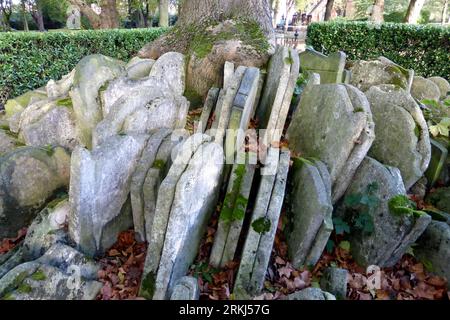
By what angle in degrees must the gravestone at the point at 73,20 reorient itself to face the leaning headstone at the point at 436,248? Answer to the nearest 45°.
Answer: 0° — it already faces it

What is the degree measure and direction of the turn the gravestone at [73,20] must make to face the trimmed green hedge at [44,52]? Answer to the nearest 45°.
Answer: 0° — it already faces it

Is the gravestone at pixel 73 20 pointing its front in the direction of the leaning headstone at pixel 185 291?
yes

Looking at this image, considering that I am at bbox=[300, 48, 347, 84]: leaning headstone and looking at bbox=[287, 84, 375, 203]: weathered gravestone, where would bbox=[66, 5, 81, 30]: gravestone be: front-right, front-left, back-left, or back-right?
back-right

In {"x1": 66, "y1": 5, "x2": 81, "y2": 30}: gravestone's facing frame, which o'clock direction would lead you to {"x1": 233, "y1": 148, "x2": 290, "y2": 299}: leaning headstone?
The leaning headstone is roughly at 12 o'clock from the gravestone.

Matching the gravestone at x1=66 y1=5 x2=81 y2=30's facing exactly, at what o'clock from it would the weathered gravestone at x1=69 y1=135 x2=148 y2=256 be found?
The weathered gravestone is roughly at 12 o'clock from the gravestone.

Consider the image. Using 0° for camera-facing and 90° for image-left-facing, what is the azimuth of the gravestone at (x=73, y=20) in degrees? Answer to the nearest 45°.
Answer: approximately 0°
